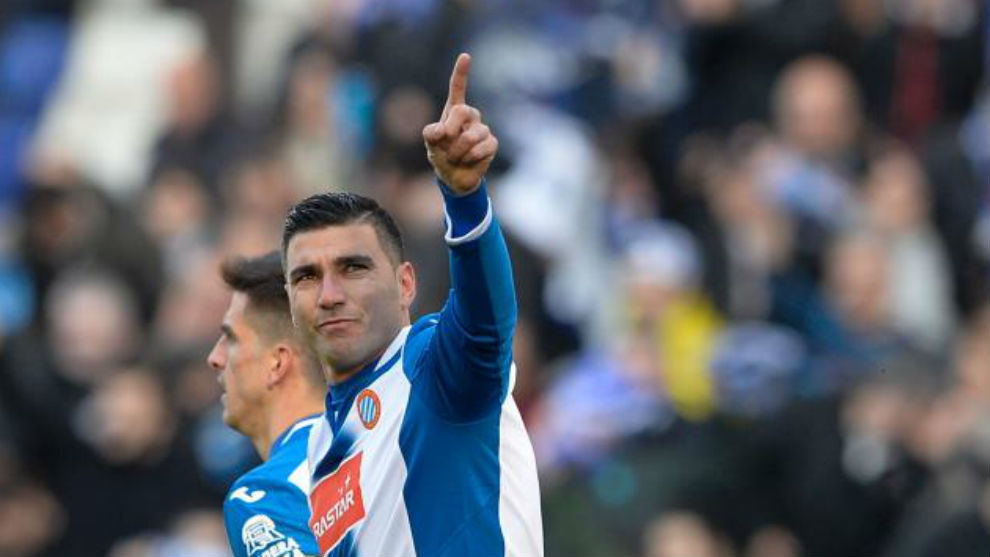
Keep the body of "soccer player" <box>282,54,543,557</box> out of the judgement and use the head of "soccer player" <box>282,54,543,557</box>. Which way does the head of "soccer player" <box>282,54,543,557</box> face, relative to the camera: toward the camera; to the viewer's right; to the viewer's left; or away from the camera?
toward the camera

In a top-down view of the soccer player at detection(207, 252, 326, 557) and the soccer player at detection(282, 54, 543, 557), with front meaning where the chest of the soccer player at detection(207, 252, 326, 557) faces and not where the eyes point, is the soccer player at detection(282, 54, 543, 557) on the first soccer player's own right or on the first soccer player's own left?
on the first soccer player's own left

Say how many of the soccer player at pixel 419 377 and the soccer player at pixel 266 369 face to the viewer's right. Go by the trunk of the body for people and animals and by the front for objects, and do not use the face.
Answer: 0

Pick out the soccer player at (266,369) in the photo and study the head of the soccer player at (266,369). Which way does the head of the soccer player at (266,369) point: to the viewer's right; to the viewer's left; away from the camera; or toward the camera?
to the viewer's left

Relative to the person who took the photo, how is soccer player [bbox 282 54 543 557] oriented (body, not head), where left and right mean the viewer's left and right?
facing the viewer and to the left of the viewer

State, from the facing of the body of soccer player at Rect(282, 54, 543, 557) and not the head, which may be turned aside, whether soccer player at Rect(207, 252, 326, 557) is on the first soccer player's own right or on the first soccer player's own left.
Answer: on the first soccer player's own right

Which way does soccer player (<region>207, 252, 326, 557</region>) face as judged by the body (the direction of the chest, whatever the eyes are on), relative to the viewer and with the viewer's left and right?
facing to the left of the viewer
